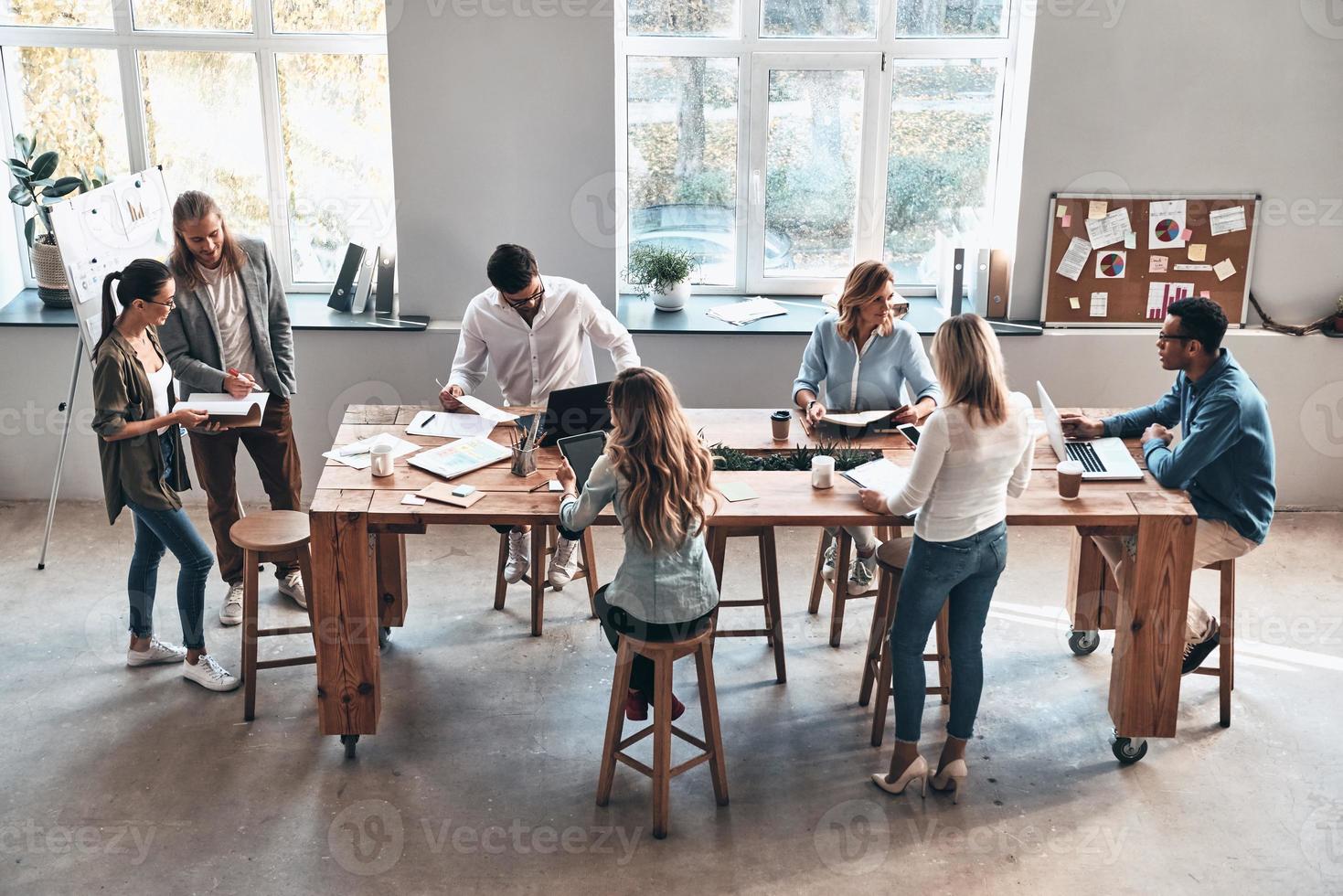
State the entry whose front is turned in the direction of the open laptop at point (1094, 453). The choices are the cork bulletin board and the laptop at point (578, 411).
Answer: the cork bulletin board

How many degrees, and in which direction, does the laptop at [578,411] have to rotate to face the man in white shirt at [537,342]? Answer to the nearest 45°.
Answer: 0° — it already faces them

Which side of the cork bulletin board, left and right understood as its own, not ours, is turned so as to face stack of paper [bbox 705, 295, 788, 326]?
right

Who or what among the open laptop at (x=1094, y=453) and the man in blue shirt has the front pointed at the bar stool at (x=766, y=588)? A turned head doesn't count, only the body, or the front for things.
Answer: the man in blue shirt

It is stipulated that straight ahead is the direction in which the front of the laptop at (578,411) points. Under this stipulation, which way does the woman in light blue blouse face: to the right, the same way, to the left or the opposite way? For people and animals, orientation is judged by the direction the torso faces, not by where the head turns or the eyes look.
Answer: the opposite way

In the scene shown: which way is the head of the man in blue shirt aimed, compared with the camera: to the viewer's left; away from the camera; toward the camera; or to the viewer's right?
to the viewer's left

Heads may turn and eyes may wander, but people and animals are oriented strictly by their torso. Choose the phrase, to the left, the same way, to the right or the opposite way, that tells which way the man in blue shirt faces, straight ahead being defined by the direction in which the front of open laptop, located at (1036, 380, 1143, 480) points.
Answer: the opposite way

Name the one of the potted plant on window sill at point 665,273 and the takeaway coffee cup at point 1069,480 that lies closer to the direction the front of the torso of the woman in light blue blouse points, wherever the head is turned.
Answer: the takeaway coffee cup

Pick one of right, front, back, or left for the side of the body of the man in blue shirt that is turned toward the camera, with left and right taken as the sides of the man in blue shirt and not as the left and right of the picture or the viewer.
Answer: left

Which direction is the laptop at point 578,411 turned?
away from the camera

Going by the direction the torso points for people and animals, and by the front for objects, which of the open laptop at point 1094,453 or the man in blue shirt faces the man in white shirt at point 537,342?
the man in blue shirt

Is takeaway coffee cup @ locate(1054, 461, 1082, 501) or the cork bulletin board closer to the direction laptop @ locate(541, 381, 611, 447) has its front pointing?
the cork bulletin board

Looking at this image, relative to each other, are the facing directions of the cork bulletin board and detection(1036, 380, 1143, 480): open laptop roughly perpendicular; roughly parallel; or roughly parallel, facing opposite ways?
roughly perpendicular

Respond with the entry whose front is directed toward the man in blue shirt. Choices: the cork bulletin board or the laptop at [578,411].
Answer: the cork bulletin board

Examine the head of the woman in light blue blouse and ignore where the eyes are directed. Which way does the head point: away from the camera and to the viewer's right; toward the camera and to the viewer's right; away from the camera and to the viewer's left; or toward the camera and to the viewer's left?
toward the camera and to the viewer's right

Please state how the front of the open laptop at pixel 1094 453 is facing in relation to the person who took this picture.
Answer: facing to the right of the viewer

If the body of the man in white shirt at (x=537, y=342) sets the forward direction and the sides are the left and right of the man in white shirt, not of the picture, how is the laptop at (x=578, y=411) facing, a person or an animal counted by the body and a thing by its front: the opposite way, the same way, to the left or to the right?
the opposite way
